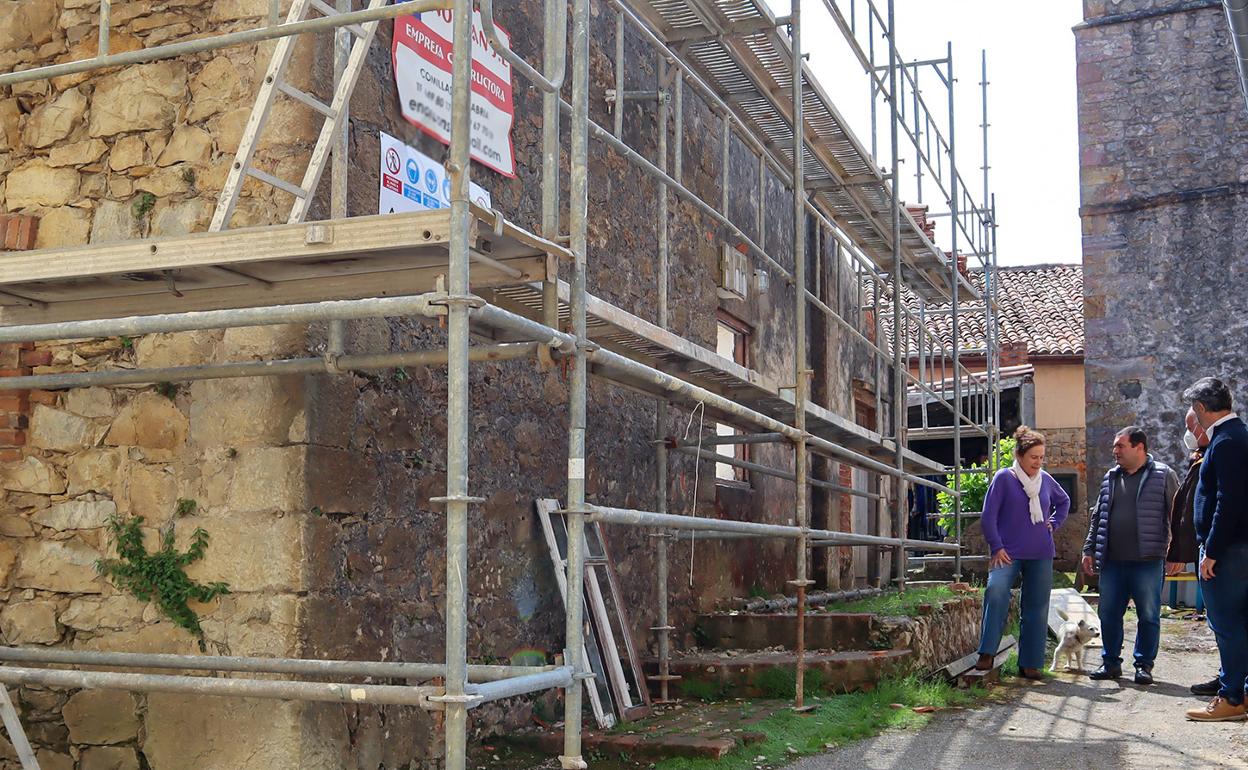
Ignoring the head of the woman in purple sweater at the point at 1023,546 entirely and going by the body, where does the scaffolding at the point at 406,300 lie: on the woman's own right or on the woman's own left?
on the woman's own right

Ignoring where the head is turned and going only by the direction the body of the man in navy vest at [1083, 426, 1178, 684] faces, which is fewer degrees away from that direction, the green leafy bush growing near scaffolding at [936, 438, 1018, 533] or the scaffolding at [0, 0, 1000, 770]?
the scaffolding

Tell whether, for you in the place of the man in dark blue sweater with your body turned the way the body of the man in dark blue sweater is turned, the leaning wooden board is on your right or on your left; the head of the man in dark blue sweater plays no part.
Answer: on your right

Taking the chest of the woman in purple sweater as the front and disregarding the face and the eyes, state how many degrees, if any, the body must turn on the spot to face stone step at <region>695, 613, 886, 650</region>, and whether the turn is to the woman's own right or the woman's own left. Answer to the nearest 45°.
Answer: approximately 90° to the woman's own right

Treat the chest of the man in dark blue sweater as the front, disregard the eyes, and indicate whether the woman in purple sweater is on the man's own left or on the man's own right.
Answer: on the man's own right

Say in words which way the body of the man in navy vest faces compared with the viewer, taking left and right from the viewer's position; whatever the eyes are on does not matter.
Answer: facing the viewer and to the left of the viewer

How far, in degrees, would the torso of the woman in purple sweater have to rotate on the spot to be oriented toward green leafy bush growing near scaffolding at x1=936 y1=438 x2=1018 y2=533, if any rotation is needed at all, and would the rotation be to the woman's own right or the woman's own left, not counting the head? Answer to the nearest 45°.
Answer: approximately 135° to the woman's own left

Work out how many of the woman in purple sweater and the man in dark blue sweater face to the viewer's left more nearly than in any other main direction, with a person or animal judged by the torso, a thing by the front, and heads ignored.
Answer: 1

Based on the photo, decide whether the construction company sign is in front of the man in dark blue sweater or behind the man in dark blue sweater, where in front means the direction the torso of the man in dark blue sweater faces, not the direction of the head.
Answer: in front

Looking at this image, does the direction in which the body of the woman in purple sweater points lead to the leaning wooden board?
no

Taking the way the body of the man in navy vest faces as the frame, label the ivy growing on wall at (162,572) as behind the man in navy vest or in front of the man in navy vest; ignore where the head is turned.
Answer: in front

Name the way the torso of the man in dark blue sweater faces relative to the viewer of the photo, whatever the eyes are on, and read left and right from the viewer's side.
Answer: facing to the left of the viewer

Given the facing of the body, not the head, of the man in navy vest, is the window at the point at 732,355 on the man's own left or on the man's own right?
on the man's own right
